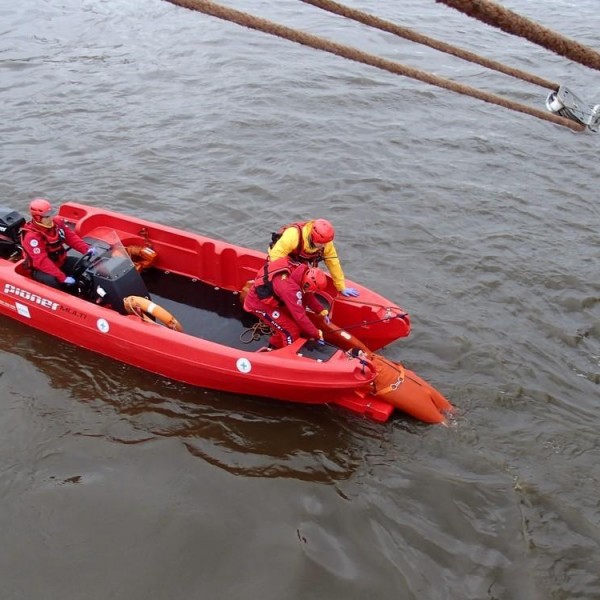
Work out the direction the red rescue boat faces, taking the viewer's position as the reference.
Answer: facing the viewer and to the right of the viewer

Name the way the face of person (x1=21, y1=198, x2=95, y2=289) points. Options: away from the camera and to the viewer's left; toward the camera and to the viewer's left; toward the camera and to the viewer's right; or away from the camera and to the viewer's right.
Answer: toward the camera and to the viewer's right

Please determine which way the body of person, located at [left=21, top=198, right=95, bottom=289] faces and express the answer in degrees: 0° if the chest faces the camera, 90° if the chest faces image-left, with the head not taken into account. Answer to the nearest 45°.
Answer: approximately 315°

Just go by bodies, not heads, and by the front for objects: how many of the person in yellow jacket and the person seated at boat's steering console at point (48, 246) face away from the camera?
0

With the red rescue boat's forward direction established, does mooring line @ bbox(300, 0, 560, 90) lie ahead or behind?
ahead

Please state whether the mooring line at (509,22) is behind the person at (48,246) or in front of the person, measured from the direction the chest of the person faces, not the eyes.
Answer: in front

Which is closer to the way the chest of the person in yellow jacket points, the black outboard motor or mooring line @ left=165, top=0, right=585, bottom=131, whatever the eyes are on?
the mooring line
